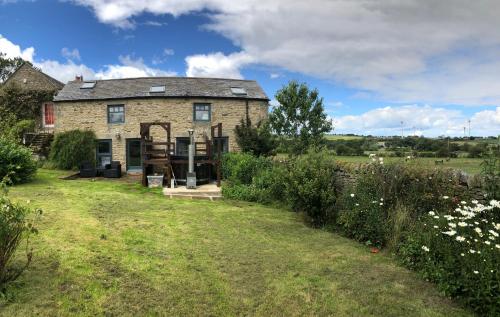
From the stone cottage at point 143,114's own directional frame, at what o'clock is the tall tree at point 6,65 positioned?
The tall tree is roughly at 5 o'clock from the stone cottage.

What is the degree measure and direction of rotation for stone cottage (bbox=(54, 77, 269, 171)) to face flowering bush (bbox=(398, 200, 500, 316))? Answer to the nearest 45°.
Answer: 0° — it already faces it

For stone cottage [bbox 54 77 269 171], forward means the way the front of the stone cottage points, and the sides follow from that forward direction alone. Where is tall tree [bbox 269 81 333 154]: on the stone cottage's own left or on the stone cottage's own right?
on the stone cottage's own left

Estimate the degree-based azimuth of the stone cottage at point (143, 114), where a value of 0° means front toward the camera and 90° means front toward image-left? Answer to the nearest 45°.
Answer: approximately 0°

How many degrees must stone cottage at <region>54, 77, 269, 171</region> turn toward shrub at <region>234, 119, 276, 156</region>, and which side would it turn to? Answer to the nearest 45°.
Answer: approximately 45° to its left

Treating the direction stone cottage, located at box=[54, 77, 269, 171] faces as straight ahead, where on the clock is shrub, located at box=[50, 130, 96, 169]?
The shrub is roughly at 3 o'clock from the stone cottage.

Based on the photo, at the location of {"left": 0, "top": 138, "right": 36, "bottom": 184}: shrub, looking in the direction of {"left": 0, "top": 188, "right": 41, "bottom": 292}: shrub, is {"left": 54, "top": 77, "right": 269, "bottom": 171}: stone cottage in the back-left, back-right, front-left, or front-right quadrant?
back-left

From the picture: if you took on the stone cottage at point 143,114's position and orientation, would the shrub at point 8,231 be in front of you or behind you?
in front

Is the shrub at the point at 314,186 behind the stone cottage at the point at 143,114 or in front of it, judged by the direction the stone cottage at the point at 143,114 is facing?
in front

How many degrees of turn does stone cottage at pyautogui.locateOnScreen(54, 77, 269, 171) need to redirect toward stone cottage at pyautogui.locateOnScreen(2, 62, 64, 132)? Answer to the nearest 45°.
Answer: approximately 135° to its right

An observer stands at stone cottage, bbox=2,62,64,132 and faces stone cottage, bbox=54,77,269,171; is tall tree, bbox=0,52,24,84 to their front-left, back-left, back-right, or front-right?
back-left

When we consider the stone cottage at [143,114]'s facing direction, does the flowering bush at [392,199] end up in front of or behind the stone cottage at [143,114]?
in front
